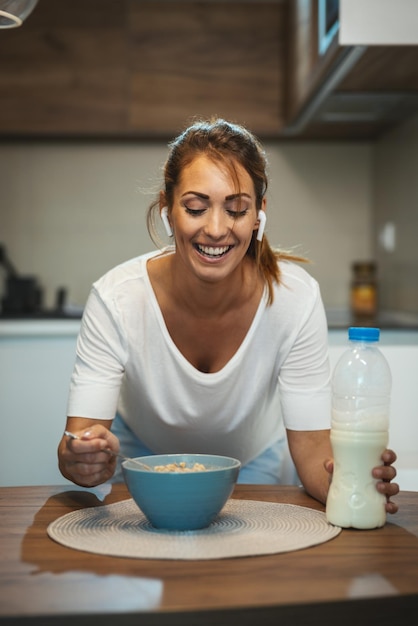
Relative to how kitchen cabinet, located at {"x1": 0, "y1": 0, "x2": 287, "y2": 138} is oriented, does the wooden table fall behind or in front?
in front

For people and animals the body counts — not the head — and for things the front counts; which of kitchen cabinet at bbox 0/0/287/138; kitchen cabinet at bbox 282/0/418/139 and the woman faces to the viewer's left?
kitchen cabinet at bbox 282/0/418/139

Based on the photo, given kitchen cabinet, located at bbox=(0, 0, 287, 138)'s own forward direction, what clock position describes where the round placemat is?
The round placemat is roughly at 12 o'clock from the kitchen cabinet.

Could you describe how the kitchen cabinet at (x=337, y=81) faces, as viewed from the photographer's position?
facing to the left of the viewer

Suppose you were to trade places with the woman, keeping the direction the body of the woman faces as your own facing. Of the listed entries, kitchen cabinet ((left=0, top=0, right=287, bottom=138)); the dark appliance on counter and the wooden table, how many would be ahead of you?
1

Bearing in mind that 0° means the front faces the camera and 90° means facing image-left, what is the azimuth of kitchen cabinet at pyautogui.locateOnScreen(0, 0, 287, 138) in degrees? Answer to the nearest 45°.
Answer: approximately 0°
